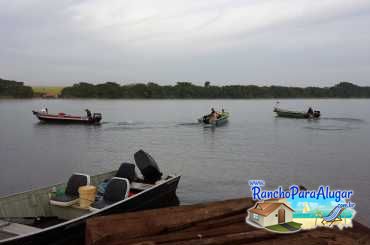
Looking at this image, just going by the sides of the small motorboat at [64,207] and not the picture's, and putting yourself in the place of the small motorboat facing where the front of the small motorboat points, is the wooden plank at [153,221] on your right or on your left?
on your left

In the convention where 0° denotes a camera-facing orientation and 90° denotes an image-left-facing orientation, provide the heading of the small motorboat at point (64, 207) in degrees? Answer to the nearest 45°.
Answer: approximately 45°

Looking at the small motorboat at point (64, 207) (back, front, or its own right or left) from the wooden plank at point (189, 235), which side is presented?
left
